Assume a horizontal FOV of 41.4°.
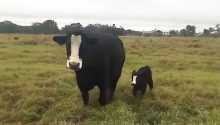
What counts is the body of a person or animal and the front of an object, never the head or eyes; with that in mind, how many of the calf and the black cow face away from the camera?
0

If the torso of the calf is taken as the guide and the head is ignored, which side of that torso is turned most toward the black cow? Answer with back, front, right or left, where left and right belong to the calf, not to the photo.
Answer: front

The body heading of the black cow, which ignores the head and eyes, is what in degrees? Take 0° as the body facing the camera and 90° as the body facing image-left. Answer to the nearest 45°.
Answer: approximately 45°

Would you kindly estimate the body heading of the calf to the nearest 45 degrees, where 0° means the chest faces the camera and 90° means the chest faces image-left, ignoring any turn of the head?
approximately 45°

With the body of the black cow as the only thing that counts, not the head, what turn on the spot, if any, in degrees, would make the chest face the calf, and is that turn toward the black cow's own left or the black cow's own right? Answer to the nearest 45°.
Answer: approximately 180°
